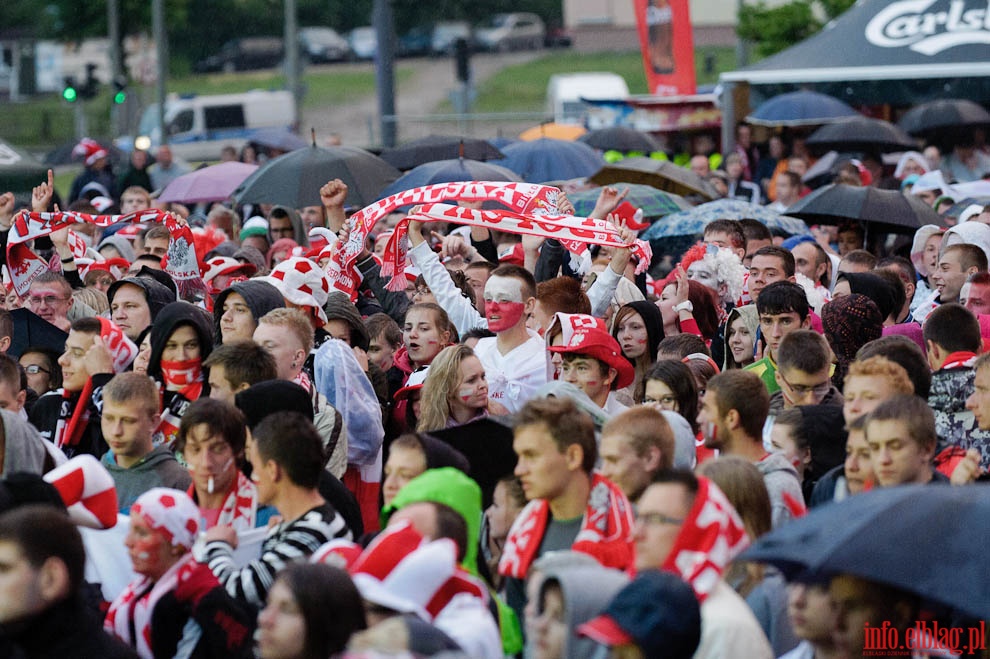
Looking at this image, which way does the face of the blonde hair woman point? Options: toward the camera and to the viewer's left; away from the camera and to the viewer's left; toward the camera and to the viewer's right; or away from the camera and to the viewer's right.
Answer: toward the camera and to the viewer's right

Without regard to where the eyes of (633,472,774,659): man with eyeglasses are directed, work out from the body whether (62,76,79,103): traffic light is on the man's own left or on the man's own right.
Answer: on the man's own right

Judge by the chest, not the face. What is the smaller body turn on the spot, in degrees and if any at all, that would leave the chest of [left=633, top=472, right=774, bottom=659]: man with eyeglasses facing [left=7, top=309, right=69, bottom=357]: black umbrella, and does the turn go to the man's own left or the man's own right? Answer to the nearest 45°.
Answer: approximately 45° to the man's own right

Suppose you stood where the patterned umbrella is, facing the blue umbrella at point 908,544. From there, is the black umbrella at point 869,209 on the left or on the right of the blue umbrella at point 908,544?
left

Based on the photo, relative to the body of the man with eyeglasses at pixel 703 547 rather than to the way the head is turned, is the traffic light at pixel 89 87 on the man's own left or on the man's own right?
on the man's own right

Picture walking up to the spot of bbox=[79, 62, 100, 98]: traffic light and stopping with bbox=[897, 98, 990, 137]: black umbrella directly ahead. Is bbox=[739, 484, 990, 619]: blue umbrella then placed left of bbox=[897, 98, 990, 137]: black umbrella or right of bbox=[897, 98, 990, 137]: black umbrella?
right

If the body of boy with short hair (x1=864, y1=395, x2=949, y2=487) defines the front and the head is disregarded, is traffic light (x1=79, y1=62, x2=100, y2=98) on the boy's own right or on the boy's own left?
on the boy's own right
